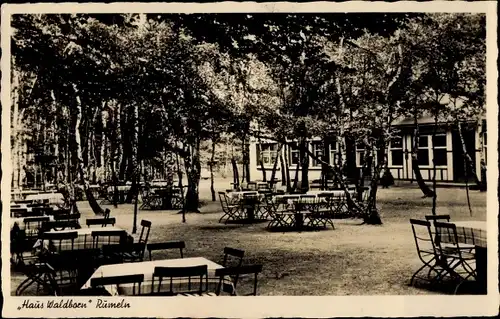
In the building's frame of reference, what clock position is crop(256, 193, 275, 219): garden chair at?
The garden chair is roughly at 2 o'clock from the building.

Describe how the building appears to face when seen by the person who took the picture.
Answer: facing the viewer and to the left of the viewer

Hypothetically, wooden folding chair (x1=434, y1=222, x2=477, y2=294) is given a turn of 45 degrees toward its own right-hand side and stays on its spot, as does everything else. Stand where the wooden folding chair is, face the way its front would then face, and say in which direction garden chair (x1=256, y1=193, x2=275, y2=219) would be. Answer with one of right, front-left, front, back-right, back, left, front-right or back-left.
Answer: back

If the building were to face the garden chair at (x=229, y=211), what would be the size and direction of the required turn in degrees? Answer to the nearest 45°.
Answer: approximately 45° to its right

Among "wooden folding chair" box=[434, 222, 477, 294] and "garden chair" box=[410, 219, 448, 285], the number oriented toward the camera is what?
0

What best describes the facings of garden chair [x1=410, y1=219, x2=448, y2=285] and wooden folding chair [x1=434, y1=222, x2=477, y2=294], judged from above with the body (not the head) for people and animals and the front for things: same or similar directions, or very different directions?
same or similar directions

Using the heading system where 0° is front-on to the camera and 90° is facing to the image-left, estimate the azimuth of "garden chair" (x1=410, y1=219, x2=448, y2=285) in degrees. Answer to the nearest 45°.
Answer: approximately 225°
